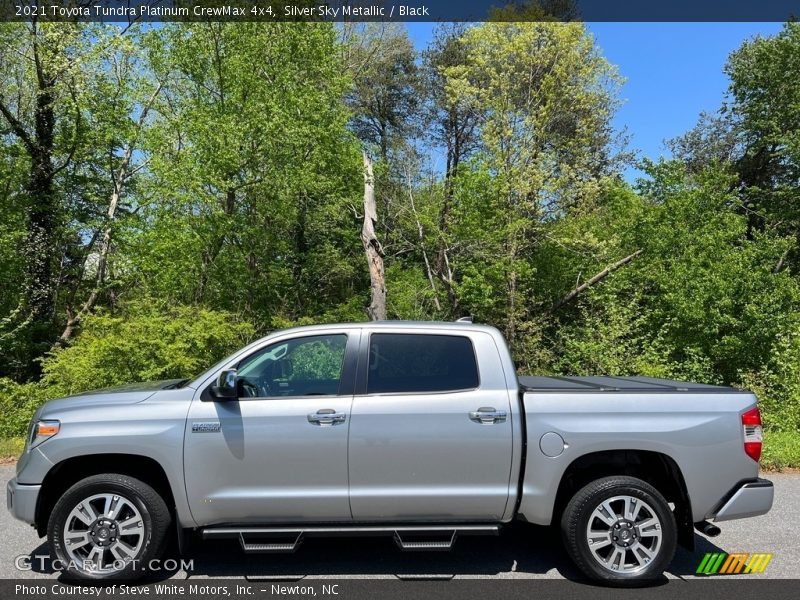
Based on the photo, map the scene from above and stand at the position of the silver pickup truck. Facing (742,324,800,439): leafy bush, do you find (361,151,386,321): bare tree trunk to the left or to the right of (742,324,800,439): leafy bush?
left

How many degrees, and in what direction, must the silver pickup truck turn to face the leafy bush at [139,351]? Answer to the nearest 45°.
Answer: approximately 45° to its right

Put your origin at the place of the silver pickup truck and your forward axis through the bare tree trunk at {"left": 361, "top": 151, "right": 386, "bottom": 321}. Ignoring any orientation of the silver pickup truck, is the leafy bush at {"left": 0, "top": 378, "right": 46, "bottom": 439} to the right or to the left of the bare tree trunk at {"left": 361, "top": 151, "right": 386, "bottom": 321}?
left

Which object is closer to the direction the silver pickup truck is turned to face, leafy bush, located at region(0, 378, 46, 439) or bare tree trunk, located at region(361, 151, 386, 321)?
the leafy bush

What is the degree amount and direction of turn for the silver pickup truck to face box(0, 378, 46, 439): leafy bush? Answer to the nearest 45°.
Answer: approximately 45° to its right

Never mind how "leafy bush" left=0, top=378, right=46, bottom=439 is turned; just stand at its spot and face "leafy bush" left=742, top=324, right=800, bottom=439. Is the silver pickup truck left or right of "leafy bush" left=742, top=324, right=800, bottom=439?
right

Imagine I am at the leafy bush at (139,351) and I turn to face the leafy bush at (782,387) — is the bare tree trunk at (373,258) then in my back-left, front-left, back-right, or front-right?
front-left

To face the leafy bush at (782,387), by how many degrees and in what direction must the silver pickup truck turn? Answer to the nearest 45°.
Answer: approximately 135° to its right

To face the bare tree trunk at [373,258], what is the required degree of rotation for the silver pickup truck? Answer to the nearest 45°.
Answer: approximately 90° to its right

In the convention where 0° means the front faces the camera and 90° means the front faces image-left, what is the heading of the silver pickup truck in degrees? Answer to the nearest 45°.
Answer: approximately 90°
